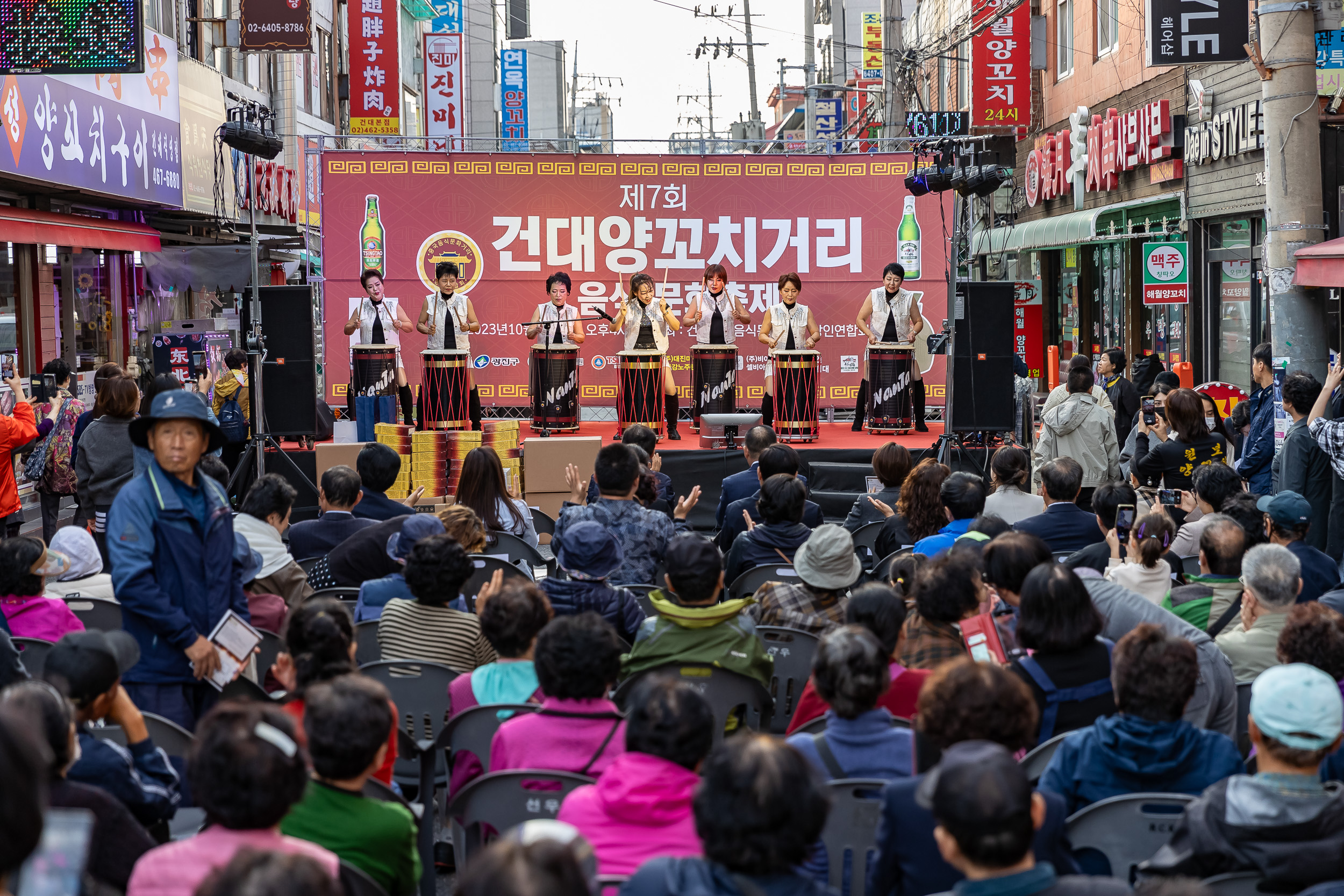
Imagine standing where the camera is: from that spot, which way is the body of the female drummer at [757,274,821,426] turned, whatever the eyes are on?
toward the camera

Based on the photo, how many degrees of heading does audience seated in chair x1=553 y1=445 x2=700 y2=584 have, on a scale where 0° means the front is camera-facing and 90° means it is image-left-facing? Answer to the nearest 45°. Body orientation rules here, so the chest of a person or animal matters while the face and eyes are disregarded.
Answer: approximately 180°

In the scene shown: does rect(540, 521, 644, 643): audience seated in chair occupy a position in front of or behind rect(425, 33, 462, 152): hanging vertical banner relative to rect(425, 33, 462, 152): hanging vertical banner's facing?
in front

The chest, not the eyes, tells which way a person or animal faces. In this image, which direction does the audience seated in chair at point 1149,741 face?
away from the camera

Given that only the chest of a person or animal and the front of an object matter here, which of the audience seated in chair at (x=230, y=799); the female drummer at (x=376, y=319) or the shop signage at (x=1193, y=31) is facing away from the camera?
the audience seated in chair

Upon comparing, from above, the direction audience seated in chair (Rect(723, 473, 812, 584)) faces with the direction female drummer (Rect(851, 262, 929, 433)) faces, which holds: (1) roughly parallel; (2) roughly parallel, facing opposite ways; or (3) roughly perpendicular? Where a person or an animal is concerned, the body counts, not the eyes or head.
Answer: roughly parallel, facing opposite ways

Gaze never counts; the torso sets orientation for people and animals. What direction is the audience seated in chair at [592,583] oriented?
away from the camera

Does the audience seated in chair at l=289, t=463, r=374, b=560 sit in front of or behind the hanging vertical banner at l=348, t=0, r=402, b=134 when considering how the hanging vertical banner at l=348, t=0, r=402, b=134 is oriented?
in front

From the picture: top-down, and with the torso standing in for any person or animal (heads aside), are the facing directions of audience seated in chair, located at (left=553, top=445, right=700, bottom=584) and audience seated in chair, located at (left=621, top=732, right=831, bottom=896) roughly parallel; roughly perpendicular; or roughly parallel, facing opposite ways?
roughly parallel

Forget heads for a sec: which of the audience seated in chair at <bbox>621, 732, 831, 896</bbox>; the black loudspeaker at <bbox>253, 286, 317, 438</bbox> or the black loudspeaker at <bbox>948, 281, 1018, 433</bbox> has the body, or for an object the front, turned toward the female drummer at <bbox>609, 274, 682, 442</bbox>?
the audience seated in chair

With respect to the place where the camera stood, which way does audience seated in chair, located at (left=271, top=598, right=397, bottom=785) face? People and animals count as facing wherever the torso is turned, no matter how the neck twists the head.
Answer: facing away from the viewer

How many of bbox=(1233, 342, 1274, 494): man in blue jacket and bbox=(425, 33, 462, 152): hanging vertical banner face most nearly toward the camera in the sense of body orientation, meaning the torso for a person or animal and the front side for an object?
1

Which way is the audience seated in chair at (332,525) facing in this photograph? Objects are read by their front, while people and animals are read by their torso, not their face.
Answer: away from the camera

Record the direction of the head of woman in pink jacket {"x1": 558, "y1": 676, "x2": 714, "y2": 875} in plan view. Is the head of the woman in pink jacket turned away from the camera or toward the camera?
away from the camera

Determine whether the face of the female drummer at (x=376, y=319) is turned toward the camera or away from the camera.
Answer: toward the camera
